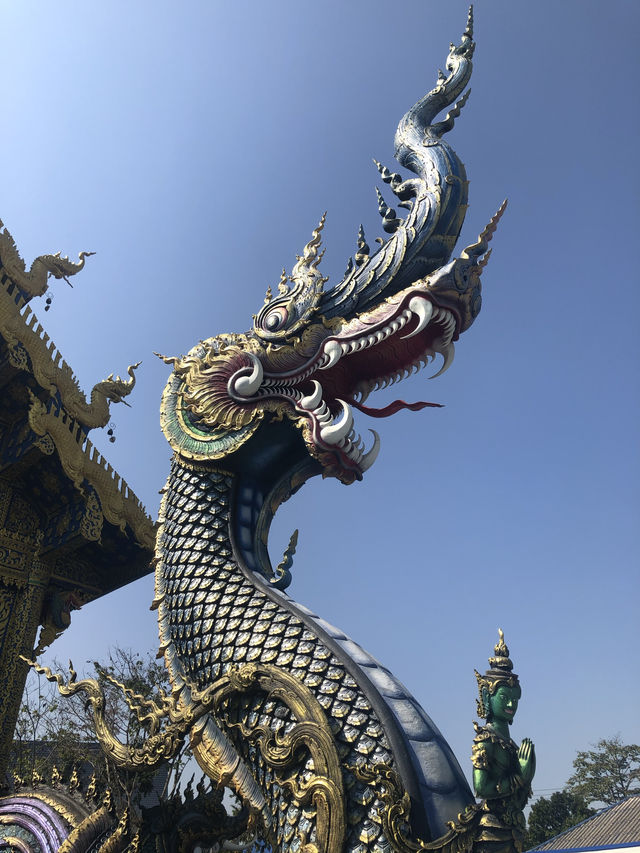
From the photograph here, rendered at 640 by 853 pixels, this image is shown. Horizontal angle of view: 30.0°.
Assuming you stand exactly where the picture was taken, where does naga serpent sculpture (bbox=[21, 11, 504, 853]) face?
facing to the right of the viewer

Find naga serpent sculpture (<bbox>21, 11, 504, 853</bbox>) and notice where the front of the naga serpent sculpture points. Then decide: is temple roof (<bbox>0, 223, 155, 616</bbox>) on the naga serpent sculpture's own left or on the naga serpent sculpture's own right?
on the naga serpent sculpture's own left

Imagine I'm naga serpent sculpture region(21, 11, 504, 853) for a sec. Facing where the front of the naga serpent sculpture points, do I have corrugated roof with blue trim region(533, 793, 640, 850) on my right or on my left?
on my left
